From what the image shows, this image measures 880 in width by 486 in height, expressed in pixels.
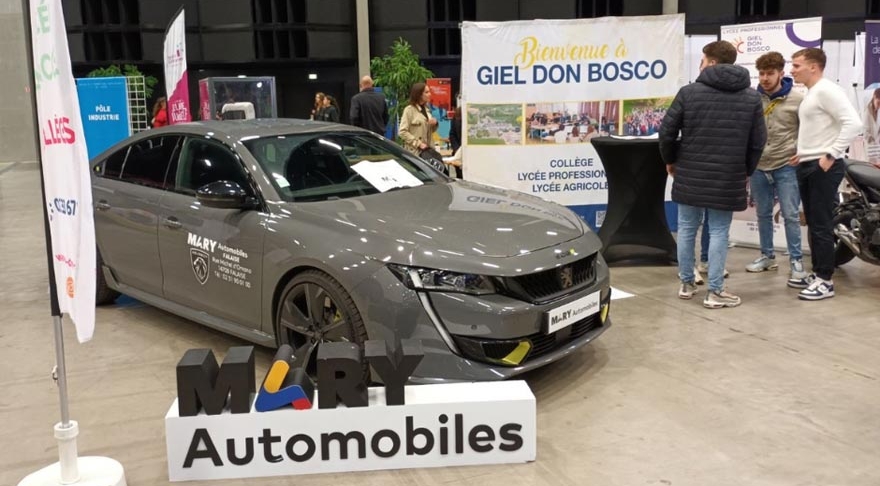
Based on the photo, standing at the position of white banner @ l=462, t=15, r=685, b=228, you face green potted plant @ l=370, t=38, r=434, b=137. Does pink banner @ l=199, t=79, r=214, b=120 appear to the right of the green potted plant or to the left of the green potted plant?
left

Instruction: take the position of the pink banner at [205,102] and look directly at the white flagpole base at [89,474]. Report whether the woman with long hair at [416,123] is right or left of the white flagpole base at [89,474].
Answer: left

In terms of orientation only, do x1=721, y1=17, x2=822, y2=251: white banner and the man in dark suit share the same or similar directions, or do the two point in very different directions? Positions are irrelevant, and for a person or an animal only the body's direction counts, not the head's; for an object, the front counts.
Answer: very different directions

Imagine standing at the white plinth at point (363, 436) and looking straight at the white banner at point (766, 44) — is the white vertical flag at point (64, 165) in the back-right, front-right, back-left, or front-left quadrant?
back-left

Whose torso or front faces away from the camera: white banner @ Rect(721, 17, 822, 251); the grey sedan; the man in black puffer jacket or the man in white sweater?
the man in black puffer jacket

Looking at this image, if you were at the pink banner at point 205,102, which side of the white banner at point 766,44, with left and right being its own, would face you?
right

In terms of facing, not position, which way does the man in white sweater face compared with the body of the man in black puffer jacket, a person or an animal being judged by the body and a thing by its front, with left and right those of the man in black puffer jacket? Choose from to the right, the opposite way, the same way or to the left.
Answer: to the left

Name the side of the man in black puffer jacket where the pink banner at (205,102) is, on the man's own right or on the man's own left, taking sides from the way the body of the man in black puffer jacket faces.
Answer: on the man's own left

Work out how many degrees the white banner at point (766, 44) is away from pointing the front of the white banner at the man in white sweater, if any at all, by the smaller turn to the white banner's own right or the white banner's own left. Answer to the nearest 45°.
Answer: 0° — it already faces them

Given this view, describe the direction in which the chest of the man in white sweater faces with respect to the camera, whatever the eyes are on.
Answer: to the viewer's left

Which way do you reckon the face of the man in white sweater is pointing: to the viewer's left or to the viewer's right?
to the viewer's left

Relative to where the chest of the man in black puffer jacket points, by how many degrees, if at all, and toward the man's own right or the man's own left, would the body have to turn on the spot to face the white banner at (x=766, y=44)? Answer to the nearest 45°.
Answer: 0° — they already face it

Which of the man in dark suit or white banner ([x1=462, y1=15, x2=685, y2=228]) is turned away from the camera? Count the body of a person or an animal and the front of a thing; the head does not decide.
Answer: the man in dark suit

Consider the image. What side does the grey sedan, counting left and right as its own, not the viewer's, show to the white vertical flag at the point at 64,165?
right

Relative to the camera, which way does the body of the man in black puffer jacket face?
away from the camera
